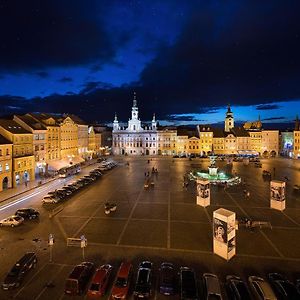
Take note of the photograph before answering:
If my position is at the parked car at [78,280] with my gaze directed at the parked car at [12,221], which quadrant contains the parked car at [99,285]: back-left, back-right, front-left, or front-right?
back-right

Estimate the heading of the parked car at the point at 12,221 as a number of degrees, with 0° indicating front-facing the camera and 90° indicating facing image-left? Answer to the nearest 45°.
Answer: approximately 90°

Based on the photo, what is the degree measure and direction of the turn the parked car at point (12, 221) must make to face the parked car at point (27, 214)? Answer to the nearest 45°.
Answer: approximately 135° to its right
